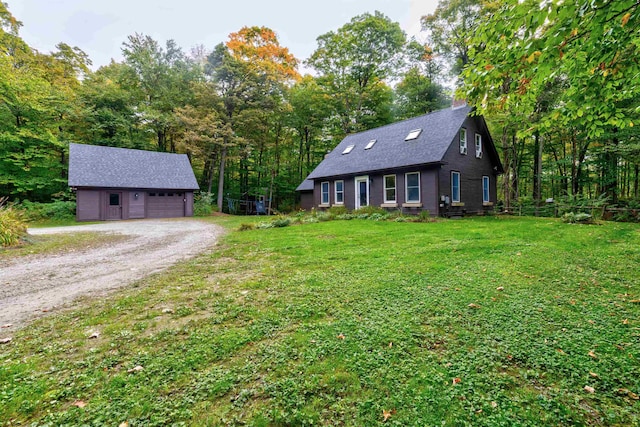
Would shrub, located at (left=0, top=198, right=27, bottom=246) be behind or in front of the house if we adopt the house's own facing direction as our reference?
in front

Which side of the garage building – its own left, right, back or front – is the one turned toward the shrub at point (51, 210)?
right

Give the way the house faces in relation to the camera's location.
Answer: facing the viewer and to the left of the viewer

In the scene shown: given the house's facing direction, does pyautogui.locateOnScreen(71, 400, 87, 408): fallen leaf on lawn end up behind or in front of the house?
in front

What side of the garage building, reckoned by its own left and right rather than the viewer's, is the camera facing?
front

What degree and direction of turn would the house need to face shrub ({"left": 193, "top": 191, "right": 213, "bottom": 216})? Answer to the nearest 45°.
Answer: approximately 45° to its right

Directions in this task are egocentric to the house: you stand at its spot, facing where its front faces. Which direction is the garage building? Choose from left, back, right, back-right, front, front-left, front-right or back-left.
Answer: front-right

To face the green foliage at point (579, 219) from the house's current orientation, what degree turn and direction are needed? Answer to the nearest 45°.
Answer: approximately 90° to its left

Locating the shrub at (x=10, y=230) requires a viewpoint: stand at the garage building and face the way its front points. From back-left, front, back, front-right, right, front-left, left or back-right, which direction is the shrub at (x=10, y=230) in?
front

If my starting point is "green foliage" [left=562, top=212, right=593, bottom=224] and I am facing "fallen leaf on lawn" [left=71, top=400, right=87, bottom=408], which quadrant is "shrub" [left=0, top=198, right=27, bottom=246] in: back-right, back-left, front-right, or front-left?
front-right

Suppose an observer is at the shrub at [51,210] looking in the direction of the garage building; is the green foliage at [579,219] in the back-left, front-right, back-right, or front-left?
front-right

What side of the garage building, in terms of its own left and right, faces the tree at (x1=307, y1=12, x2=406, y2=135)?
left

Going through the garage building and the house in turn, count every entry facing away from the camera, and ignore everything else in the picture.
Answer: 0

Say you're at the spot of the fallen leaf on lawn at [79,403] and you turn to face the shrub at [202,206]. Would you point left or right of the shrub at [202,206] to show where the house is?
right

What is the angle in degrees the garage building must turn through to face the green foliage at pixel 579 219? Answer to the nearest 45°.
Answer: approximately 45° to its left
